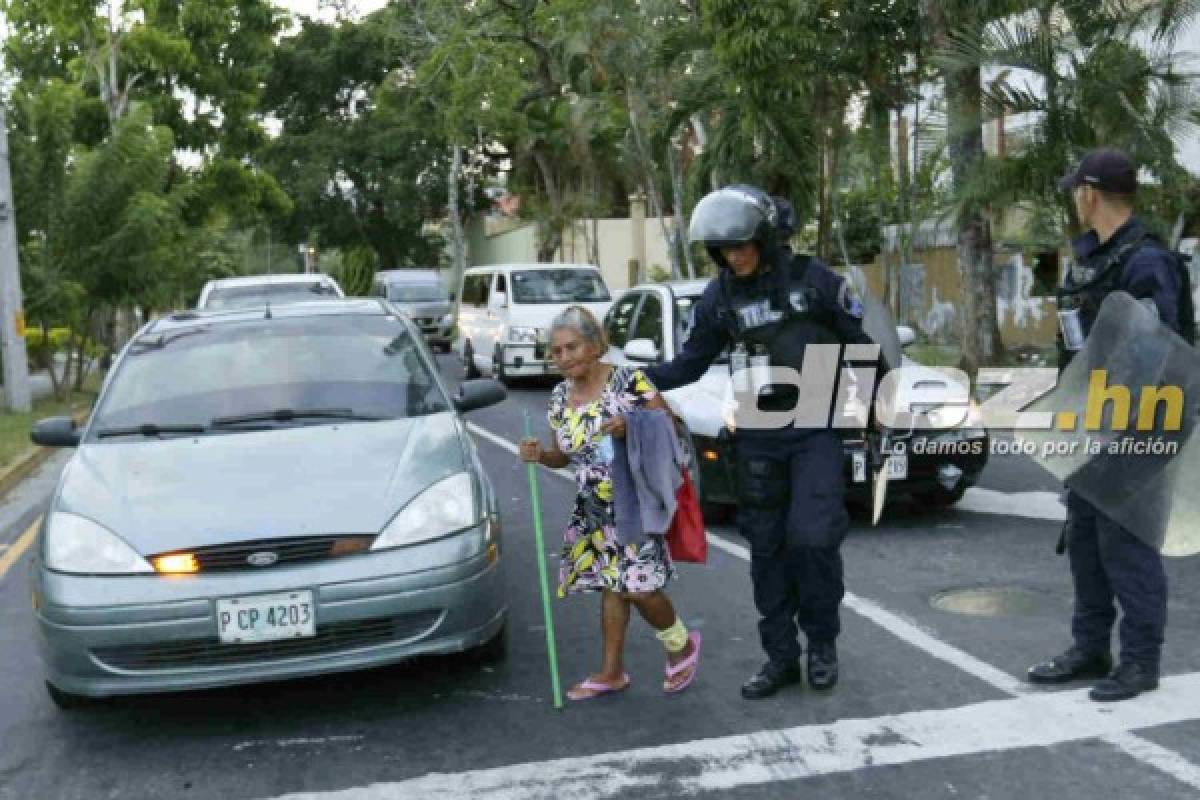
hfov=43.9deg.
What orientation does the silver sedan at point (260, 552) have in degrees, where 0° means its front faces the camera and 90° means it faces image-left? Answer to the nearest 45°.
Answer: approximately 0°

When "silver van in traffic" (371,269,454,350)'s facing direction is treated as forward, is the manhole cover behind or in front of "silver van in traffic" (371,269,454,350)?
in front

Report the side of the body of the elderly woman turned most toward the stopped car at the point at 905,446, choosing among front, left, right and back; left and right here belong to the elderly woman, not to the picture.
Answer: back

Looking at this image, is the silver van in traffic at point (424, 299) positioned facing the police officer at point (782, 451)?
yes

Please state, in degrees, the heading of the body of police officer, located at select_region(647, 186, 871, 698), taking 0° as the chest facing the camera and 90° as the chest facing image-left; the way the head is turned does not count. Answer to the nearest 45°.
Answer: approximately 45°

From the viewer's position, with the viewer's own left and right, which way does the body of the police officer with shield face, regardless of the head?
facing to the left of the viewer

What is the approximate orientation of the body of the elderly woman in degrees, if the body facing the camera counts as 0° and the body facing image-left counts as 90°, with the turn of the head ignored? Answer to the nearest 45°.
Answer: approximately 45°

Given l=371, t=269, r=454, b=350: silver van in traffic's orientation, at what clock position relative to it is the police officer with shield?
The police officer with shield is roughly at 12 o'clock from the silver van in traffic.

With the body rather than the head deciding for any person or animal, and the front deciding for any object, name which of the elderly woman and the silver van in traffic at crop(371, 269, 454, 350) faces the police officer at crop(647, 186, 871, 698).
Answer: the silver van in traffic

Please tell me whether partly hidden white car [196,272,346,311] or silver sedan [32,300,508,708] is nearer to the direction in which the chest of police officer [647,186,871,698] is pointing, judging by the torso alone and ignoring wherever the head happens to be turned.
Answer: the silver sedan

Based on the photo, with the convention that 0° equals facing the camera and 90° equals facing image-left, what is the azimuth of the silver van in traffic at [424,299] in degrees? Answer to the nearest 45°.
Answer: approximately 0°

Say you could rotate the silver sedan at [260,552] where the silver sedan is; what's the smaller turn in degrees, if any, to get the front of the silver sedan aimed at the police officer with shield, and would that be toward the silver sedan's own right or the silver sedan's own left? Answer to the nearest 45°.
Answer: approximately 90° to the silver sedan's own left
